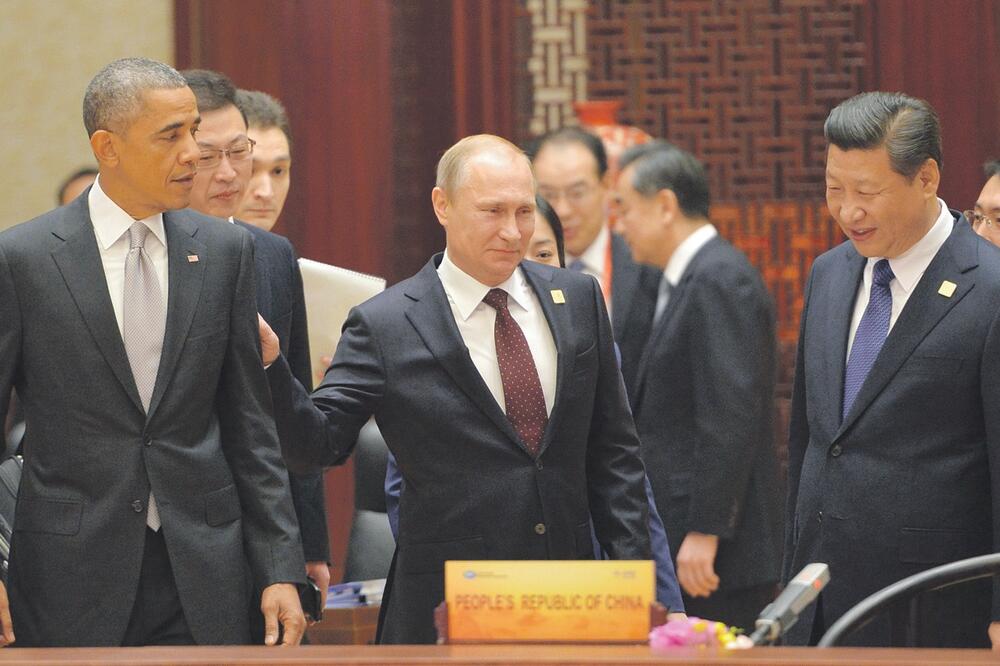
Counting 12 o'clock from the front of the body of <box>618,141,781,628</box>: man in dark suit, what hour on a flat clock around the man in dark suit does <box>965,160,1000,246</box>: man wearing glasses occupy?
The man wearing glasses is roughly at 7 o'clock from the man in dark suit.

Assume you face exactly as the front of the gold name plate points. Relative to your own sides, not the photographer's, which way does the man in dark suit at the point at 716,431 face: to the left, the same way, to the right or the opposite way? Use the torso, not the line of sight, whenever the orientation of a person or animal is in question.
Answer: to the right

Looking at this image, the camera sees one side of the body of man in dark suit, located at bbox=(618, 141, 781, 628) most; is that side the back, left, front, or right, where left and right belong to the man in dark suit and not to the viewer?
left

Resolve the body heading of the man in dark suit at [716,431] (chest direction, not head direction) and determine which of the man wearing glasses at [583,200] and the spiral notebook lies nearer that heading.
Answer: the spiral notebook

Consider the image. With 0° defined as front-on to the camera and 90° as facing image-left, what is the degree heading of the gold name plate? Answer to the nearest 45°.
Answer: approximately 0°

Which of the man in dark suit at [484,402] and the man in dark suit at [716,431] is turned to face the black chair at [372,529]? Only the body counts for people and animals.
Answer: the man in dark suit at [716,431]

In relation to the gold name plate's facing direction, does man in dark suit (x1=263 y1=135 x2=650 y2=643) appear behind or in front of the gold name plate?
behind

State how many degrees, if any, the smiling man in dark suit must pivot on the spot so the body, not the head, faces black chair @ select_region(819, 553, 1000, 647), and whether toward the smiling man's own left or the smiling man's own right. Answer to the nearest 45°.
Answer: approximately 45° to the smiling man's own left

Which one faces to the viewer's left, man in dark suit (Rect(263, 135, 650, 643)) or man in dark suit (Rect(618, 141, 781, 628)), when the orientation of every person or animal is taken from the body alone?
man in dark suit (Rect(618, 141, 781, 628))

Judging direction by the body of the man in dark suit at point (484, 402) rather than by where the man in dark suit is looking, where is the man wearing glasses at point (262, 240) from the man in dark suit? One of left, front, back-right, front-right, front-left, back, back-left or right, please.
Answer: back

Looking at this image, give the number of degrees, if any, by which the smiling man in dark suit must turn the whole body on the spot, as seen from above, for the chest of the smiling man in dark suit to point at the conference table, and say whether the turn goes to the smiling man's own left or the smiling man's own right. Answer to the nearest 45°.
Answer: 0° — they already face it

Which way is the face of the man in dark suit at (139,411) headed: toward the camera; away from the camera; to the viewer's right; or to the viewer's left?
to the viewer's right

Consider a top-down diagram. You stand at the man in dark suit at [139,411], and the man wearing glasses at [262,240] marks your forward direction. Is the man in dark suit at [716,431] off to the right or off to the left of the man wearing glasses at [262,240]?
right
